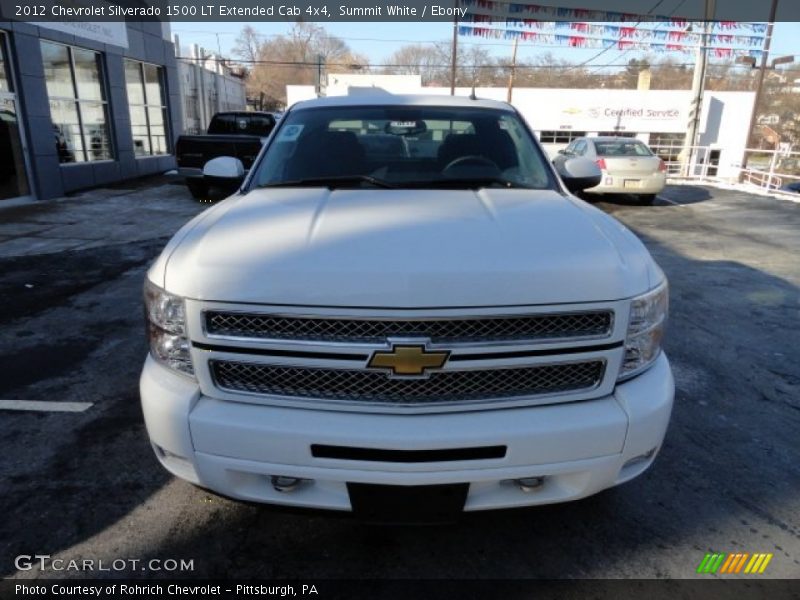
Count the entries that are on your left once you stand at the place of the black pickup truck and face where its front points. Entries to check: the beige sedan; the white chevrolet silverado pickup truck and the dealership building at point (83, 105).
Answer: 1

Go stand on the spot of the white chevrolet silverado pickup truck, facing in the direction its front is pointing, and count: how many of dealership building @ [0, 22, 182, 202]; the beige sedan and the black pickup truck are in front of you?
0

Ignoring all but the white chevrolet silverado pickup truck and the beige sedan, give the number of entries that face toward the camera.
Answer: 1

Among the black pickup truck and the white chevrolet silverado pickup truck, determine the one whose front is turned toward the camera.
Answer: the white chevrolet silverado pickup truck

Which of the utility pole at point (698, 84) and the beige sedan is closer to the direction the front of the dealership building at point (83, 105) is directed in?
the beige sedan

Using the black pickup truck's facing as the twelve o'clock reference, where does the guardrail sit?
The guardrail is roughly at 3 o'clock from the black pickup truck.

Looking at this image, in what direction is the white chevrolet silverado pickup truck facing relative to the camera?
toward the camera

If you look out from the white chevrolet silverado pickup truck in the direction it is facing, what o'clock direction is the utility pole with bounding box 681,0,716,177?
The utility pole is roughly at 7 o'clock from the white chevrolet silverado pickup truck.

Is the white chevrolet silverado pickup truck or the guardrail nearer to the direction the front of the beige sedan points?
the guardrail

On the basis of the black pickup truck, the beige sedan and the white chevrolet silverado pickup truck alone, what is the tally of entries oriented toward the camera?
1

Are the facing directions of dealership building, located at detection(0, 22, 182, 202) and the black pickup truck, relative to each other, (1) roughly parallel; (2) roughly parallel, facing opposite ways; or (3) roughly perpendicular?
roughly perpendicular

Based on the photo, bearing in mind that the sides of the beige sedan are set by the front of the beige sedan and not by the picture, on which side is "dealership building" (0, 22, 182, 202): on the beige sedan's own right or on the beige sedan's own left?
on the beige sedan's own left

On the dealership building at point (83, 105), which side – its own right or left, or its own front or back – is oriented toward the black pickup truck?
front

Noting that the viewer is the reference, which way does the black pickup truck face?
facing away from the viewer and to the right of the viewer

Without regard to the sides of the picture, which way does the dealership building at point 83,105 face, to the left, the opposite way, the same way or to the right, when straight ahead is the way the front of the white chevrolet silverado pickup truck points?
to the left

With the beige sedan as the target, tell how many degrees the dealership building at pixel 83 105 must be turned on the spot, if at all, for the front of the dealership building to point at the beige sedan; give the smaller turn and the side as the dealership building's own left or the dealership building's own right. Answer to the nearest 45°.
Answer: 0° — it already faces it

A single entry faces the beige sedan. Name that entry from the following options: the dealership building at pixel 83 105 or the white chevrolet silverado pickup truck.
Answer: the dealership building

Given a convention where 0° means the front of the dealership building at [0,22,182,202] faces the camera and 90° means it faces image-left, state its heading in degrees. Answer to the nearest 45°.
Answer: approximately 315°

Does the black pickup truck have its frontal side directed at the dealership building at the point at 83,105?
no

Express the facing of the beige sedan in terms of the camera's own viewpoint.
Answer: facing away from the viewer and to the left of the viewer
